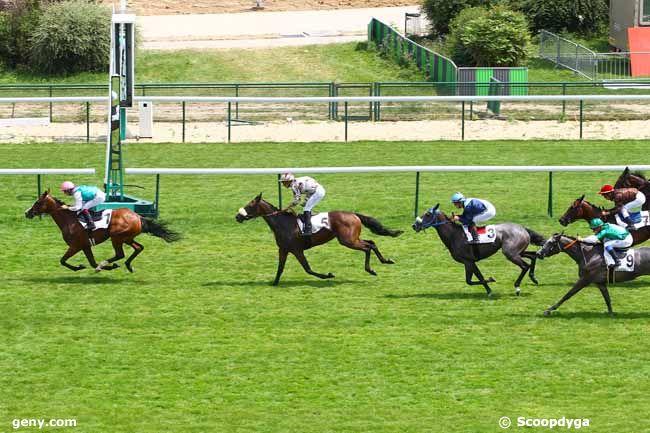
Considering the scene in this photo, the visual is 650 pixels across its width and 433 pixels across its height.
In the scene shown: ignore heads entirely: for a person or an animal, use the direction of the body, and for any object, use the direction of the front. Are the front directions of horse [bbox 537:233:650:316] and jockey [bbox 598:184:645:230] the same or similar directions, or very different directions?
same or similar directions

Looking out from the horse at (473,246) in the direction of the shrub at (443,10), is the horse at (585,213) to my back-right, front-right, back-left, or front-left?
front-right

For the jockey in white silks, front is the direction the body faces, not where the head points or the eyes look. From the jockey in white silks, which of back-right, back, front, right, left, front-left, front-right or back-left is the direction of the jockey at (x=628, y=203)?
back

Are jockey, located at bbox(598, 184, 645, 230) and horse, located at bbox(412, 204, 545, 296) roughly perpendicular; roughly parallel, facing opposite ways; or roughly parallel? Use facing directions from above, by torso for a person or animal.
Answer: roughly parallel

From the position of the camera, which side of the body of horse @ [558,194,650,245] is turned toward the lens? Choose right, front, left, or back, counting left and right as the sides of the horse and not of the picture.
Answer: left

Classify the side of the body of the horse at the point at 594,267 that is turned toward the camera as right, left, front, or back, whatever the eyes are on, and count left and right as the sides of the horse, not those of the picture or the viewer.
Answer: left

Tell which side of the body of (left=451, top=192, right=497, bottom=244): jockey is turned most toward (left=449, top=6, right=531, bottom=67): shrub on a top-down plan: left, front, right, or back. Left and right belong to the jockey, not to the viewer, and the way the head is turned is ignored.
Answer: right

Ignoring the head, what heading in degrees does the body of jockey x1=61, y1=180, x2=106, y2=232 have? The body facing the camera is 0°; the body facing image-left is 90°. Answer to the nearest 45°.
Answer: approximately 90°

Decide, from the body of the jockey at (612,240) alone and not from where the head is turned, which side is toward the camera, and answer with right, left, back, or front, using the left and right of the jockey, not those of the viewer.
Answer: left

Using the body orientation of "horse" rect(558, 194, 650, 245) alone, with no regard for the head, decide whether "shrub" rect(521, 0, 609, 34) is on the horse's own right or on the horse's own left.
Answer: on the horse's own right

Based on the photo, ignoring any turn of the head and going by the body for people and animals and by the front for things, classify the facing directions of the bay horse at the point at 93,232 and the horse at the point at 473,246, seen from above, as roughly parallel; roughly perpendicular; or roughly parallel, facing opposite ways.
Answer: roughly parallel

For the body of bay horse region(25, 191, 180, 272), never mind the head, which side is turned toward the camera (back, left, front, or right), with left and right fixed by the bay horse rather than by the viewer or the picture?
left

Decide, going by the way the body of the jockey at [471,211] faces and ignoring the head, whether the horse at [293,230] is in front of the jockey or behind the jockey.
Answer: in front

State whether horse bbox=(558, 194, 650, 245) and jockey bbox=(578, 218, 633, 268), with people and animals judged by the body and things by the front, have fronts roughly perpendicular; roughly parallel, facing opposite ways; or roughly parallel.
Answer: roughly parallel

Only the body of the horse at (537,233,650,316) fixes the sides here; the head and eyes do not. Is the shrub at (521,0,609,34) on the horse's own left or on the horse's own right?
on the horse's own right

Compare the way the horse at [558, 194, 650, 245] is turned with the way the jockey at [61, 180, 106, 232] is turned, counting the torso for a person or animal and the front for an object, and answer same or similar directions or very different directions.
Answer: same or similar directions

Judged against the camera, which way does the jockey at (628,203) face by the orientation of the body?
to the viewer's left

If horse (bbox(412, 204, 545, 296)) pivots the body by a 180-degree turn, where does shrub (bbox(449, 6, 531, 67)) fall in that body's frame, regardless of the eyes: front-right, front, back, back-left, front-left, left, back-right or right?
left

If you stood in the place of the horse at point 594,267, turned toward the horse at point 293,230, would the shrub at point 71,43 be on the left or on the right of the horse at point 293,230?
right
